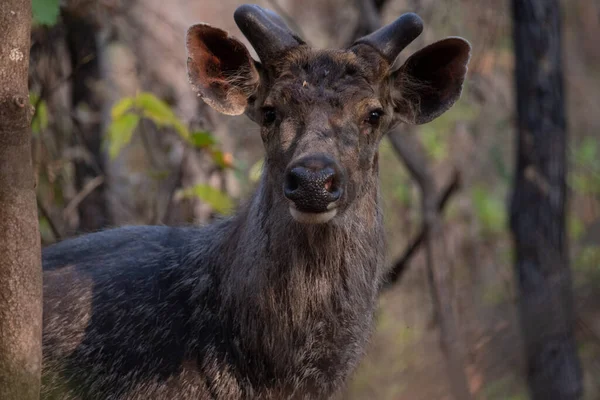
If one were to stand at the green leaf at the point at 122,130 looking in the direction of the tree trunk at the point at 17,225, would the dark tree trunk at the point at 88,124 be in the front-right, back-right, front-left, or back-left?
back-right

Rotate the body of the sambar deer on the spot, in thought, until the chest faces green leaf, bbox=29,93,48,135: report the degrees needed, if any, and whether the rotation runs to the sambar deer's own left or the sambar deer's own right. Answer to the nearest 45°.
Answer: approximately 180°

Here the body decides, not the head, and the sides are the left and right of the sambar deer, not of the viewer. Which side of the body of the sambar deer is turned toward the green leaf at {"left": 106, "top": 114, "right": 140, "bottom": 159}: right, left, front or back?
back

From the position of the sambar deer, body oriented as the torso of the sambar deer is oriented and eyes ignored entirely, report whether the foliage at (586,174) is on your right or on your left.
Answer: on your left

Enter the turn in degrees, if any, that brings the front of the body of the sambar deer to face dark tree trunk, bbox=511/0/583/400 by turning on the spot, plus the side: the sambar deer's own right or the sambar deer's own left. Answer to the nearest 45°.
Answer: approximately 90° to the sambar deer's own left

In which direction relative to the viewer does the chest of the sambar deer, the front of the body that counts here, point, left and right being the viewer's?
facing the viewer and to the right of the viewer

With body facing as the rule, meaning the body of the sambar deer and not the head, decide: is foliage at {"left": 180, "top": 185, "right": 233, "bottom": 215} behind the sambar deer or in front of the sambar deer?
behind

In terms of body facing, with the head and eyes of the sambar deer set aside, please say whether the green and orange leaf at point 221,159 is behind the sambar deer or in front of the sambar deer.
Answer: behind

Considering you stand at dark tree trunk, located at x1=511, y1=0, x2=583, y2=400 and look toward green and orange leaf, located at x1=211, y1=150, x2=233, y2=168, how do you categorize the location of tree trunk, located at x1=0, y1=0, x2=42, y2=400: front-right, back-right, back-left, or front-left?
front-left

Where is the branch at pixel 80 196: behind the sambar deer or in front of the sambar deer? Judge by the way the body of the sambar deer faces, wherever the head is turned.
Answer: behind
